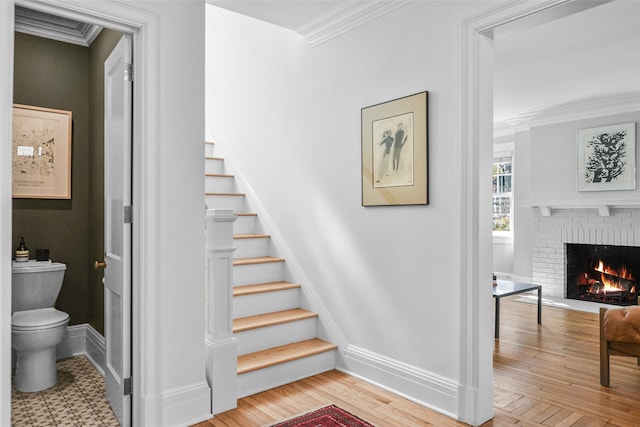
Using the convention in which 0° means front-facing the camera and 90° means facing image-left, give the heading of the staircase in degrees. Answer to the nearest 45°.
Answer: approximately 315°

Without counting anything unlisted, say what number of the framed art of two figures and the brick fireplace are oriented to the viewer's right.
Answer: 0

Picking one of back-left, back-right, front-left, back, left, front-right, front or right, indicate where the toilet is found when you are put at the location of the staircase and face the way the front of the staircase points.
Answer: back-right

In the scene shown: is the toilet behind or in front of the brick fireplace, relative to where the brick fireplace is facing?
in front

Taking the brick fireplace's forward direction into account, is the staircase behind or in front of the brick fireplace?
in front

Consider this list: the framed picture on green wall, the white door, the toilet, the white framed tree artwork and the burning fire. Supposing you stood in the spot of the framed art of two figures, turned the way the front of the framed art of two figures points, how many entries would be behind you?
2

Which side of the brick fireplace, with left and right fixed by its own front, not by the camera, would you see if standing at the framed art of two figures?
front

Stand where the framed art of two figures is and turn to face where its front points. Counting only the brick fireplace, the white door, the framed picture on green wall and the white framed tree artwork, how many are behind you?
2

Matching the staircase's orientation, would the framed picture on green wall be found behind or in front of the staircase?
behind

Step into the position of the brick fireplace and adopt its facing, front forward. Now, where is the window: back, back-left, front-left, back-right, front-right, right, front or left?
back-right

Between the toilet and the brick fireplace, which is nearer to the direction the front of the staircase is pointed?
the brick fireplace

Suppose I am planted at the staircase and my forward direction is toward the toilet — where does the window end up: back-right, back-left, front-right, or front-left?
back-right
